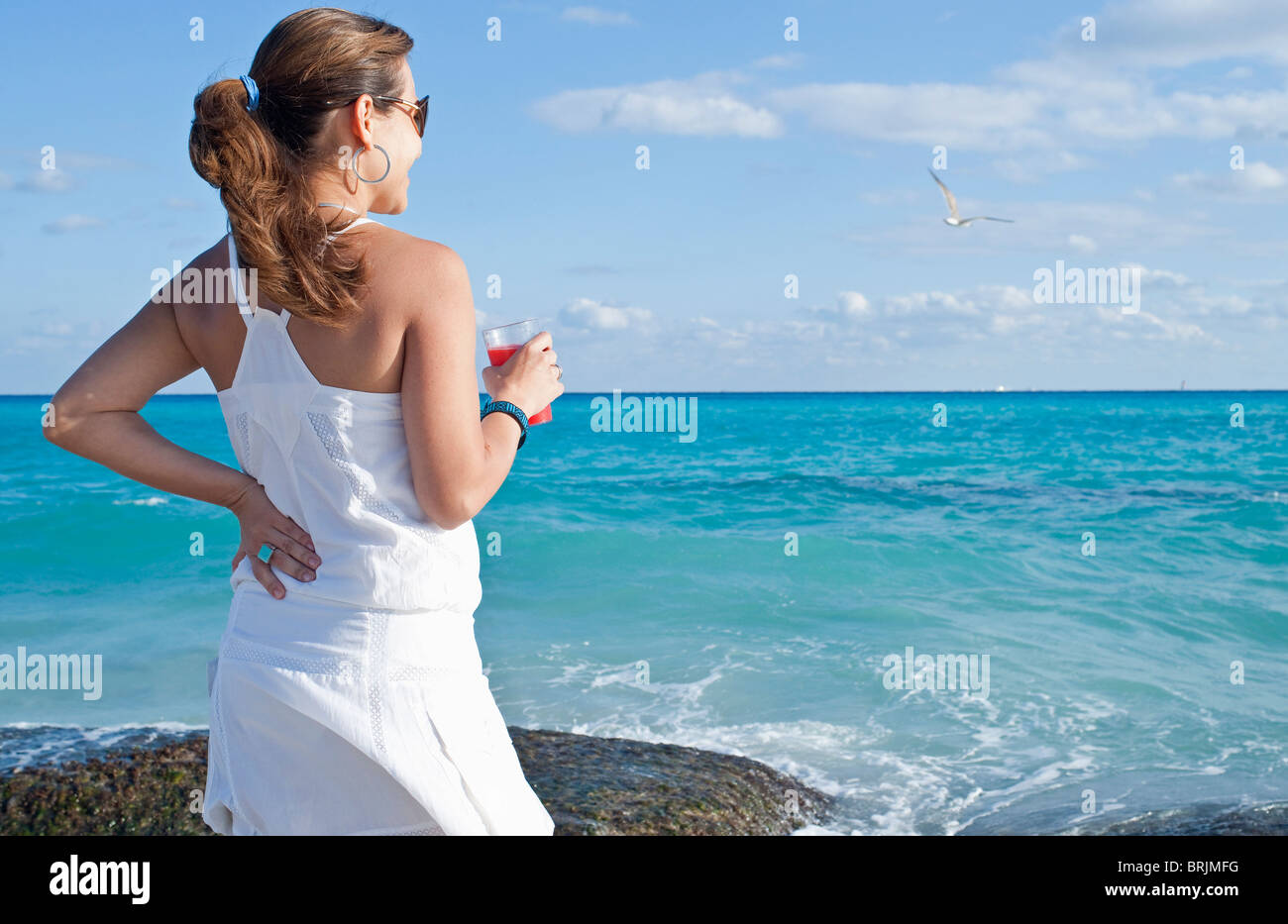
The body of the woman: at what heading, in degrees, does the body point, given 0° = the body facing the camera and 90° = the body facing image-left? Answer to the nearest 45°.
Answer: approximately 225°

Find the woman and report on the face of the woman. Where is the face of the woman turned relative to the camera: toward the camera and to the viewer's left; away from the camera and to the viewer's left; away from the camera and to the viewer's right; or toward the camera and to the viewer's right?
away from the camera and to the viewer's right
